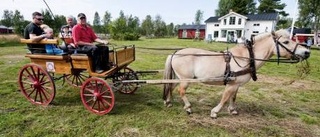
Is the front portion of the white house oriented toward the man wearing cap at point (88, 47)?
yes

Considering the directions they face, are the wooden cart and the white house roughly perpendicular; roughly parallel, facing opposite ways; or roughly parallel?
roughly perpendicular

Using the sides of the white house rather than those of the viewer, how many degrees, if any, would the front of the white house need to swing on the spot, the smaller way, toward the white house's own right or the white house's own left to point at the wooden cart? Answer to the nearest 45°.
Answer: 0° — it already faces it

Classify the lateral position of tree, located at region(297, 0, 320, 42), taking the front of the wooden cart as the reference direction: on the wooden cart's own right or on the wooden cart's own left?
on the wooden cart's own left

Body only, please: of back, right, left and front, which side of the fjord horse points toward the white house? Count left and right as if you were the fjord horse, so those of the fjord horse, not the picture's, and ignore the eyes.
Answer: left

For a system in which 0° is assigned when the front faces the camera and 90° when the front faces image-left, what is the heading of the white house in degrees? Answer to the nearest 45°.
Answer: approximately 0°

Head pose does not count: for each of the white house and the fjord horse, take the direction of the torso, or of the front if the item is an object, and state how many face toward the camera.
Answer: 1

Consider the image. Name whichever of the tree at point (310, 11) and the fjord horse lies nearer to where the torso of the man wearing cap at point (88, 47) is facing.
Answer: the fjord horse

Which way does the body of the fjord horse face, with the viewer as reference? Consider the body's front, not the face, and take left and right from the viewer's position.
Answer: facing to the right of the viewer

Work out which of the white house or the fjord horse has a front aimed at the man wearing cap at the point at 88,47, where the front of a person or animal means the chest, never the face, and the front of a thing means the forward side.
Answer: the white house

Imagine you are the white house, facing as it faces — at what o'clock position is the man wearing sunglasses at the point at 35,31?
The man wearing sunglasses is roughly at 12 o'clock from the white house.
